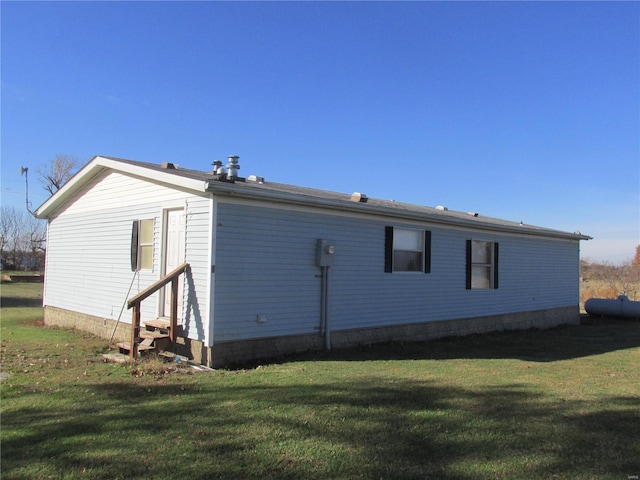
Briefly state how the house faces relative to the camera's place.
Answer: facing the viewer and to the left of the viewer

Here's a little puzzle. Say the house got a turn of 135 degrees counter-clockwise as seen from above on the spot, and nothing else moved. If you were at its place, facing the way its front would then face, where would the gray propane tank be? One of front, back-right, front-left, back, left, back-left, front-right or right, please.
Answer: front-left

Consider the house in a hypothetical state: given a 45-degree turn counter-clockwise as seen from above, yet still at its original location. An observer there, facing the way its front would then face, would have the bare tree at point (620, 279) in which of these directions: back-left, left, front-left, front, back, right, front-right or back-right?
back-left
